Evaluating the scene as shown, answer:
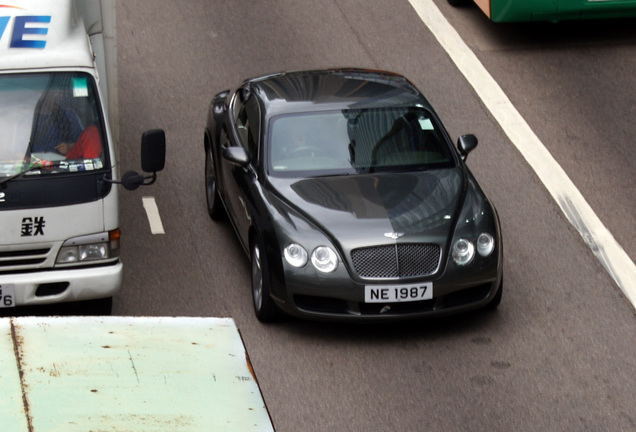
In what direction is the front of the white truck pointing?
toward the camera

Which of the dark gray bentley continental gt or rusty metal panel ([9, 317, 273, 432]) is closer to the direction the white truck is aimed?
the rusty metal panel

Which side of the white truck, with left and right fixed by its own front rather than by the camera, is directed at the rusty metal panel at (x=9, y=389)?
front

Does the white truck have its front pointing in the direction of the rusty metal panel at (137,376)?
yes

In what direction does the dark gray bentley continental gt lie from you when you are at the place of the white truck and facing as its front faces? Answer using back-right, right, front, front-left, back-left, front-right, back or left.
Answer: left

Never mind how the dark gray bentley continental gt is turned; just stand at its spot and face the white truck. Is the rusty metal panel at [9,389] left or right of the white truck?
left

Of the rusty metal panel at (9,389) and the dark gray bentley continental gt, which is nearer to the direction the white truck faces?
the rusty metal panel
